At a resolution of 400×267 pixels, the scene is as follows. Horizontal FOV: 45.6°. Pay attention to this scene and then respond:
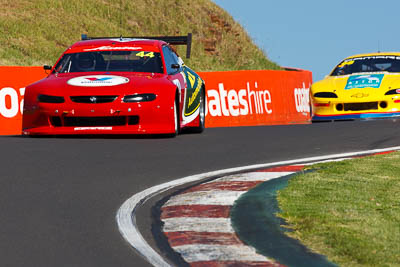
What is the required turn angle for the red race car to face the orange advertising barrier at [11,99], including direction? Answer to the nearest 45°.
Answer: approximately 135° to its right

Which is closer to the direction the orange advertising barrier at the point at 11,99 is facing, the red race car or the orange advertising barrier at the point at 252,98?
the red race car

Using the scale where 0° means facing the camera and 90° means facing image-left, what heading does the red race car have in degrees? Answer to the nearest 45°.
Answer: approximately 0°

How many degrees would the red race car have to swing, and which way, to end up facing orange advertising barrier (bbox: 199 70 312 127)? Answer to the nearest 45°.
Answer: approximately 135° to its left

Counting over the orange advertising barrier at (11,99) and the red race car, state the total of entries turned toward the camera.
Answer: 2

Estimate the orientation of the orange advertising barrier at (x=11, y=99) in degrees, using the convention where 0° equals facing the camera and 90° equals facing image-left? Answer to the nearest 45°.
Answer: approximately 0°
